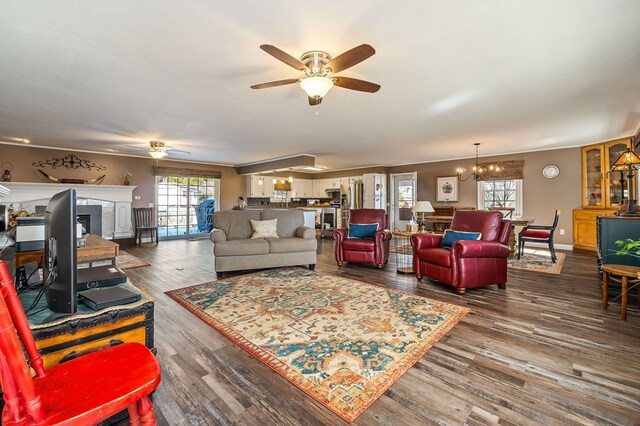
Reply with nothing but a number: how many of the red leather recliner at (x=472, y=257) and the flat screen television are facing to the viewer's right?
1

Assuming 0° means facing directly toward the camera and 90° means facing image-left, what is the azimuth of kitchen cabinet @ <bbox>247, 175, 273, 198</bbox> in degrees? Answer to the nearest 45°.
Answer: approximately 315°

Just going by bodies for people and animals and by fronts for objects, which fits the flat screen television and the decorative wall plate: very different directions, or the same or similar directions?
very different directions

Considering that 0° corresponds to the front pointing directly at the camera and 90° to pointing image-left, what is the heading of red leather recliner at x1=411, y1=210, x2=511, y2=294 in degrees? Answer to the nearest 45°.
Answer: approximately 45°

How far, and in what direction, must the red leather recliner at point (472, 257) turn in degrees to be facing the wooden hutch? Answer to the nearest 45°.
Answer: approximately 180°

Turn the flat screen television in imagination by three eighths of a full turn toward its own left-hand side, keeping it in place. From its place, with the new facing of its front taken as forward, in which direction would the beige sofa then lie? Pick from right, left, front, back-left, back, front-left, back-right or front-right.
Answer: right

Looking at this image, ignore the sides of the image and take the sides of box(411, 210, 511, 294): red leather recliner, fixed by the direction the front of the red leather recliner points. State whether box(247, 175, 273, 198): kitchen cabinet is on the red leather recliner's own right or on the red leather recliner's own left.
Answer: on the red leather recliner's own right

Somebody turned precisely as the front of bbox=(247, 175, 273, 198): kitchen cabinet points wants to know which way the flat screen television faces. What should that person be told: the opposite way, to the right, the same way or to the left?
to the left

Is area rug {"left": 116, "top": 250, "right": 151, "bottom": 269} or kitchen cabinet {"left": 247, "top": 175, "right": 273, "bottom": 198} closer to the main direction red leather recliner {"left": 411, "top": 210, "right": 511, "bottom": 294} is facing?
the area rug

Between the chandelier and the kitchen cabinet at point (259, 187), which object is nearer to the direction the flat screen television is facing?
the chandelier

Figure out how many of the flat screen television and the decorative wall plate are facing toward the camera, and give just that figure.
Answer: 1

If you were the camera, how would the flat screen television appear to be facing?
facing to the right of the viewer

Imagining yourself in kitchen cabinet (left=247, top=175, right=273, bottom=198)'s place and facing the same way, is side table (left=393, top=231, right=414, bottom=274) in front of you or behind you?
in front

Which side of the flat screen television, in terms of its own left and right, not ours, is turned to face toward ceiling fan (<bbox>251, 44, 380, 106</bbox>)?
front

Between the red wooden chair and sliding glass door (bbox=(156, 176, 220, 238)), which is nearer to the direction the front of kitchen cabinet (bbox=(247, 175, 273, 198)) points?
the red wooden chair

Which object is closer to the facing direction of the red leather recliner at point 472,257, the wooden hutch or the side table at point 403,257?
the side table

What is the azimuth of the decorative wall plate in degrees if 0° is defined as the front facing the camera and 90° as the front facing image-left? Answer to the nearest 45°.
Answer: approximately 0°
